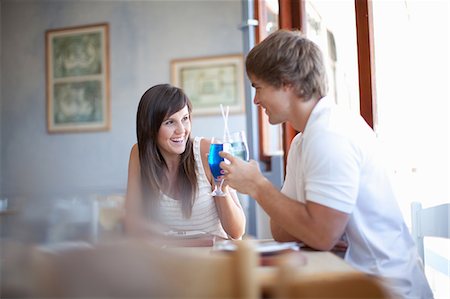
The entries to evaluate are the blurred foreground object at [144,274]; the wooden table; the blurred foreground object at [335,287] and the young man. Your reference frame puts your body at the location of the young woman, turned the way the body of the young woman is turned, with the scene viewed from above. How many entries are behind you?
0

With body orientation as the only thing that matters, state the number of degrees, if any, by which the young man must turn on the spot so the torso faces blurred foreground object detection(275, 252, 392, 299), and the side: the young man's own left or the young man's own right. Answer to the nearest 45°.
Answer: approximately 90° to the young man's own left

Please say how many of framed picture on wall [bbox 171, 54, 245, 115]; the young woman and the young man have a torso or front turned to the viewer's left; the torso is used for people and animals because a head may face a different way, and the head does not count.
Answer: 1

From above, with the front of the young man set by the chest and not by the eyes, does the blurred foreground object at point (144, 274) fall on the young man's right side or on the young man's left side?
on the young man's left side

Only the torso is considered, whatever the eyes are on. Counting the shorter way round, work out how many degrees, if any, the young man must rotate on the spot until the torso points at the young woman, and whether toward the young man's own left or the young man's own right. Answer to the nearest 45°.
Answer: approximately 45° to the young man's own right

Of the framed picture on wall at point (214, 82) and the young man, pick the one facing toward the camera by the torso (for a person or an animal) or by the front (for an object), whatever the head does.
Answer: the framed picture on wall

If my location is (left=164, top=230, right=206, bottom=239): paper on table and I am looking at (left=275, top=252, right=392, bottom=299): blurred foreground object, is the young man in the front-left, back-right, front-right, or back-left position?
front-left

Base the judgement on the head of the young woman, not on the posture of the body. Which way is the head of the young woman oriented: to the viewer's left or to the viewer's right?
to the viewer's right

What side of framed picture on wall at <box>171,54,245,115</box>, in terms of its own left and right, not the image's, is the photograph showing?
front

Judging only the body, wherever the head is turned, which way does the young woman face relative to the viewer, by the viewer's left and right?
facing the viewer and to the right of the viewer

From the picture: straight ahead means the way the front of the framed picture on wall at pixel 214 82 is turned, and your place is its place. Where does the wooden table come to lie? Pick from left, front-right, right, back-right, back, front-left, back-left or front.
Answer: front

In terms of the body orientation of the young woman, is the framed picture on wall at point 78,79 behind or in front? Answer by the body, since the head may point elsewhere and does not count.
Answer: behind

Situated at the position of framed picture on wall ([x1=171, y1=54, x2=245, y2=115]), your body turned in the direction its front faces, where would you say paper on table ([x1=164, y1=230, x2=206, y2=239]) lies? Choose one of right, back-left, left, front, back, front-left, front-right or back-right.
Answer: front

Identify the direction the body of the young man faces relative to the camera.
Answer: to the viewer's left

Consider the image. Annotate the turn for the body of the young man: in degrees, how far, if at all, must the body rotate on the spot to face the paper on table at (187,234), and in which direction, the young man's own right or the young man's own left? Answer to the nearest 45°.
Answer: approximately 45° to the young man's own right

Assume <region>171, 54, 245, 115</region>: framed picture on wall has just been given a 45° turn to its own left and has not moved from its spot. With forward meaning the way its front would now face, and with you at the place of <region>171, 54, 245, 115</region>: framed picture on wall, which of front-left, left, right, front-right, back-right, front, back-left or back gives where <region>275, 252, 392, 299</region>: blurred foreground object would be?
front-right

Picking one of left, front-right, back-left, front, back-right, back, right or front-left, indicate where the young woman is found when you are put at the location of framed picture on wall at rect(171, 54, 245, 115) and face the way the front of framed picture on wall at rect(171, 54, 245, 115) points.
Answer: front

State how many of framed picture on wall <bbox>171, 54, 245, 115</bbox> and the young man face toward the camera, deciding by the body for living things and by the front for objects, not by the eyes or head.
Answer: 1
